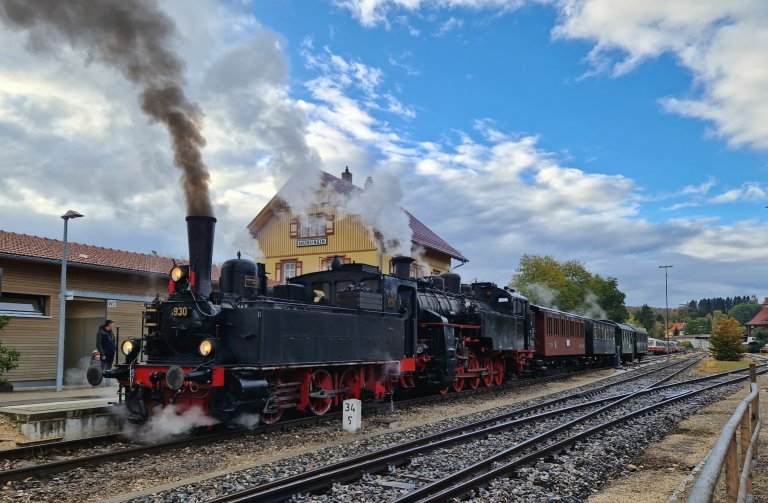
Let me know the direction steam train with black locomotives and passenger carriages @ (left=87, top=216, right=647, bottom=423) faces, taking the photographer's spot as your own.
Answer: facing the viewer and to the left of the viewer

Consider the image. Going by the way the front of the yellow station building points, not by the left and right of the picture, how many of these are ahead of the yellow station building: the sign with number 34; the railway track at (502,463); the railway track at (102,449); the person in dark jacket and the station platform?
5

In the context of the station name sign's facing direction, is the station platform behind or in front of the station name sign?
in front

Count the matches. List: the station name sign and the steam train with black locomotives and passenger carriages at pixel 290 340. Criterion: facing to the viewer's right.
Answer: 0

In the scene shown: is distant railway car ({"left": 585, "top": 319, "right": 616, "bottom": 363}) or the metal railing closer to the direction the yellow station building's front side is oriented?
the metal railing

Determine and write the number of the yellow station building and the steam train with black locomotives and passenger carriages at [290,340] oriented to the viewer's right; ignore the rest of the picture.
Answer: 0

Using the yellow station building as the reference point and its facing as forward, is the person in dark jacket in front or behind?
in front

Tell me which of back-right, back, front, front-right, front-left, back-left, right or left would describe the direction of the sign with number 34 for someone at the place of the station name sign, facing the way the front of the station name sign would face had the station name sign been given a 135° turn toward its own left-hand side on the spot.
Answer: back-right

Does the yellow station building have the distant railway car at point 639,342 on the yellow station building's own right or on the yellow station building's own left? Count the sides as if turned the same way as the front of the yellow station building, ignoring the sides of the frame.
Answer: on the yellow station building's own left

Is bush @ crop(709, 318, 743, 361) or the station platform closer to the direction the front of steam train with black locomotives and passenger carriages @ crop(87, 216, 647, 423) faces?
the station platform

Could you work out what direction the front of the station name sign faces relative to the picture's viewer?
facing the viewer

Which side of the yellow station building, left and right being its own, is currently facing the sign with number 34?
front

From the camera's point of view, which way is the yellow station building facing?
toward the camera

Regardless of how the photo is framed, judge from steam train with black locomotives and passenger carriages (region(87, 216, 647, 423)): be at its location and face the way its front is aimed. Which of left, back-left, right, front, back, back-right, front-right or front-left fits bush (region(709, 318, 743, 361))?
back
